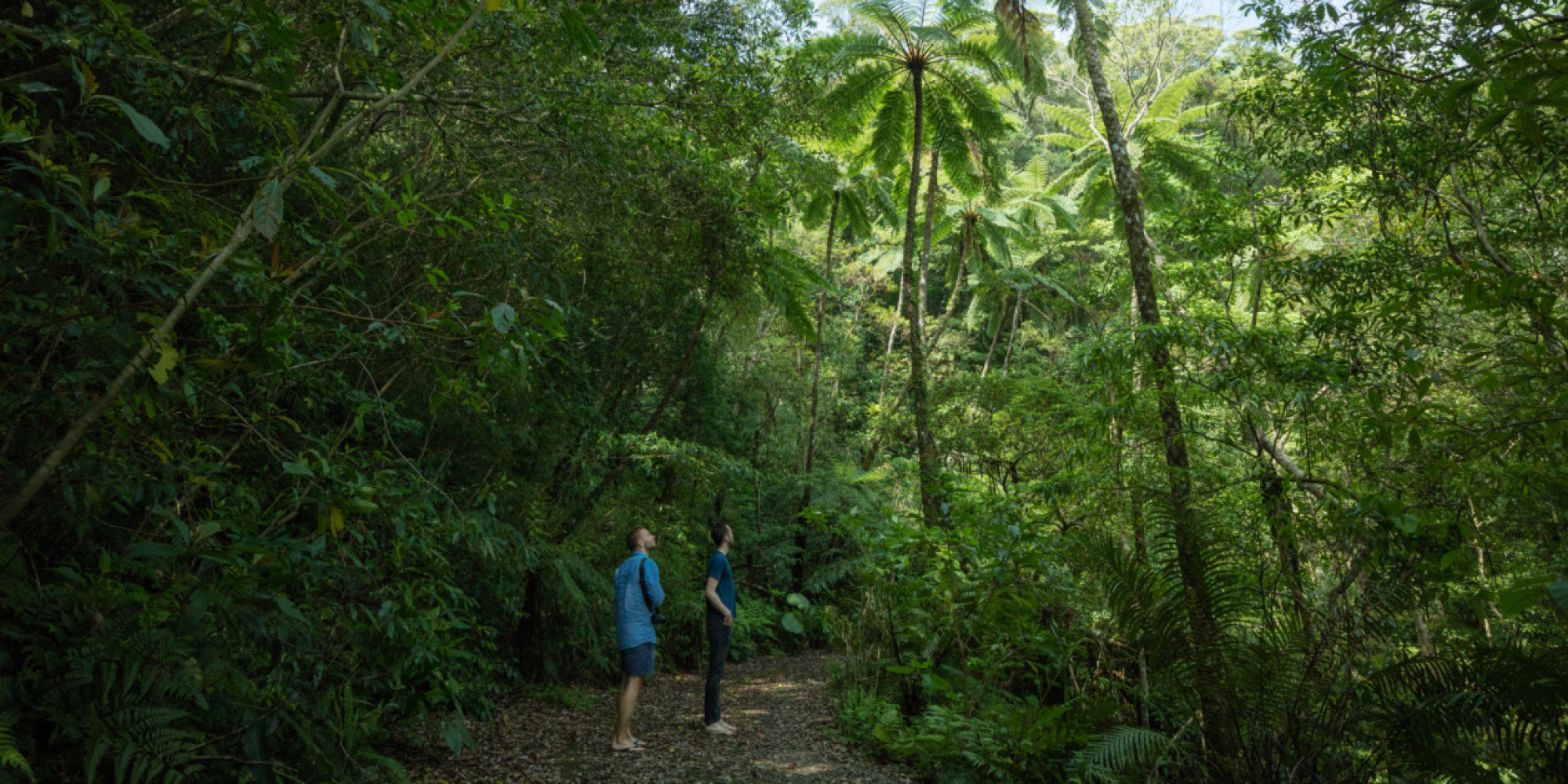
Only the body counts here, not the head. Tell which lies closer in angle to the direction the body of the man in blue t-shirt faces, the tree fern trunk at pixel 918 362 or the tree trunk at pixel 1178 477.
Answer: the tree trunk

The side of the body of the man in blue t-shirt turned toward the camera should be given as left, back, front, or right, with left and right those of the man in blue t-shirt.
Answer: right

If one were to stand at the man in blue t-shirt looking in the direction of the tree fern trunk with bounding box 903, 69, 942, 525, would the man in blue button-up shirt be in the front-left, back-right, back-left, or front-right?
back-left

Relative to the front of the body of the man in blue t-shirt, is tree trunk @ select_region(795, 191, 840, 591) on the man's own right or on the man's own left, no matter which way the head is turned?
on the man's own left

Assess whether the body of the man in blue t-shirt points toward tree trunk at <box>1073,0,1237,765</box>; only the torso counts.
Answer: yes

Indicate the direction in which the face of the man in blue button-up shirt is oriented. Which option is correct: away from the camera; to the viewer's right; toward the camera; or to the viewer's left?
to the viewer's right
